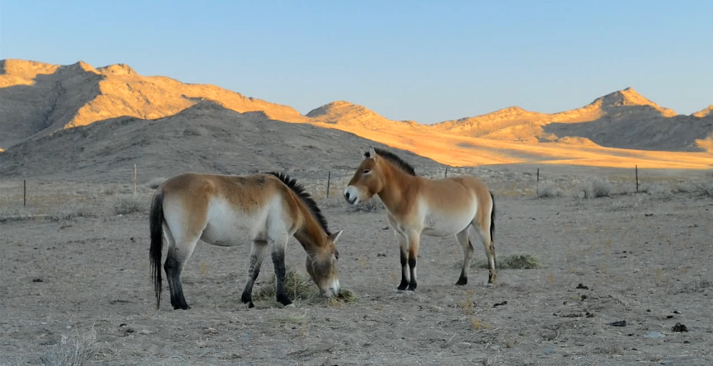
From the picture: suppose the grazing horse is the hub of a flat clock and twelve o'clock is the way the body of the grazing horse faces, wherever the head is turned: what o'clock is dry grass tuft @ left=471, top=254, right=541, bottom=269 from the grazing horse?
The dry grass tuft is roughly at 11 o'clock from the grazing horse.

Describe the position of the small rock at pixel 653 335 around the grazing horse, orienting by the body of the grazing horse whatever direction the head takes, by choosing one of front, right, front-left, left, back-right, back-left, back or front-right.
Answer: front-right

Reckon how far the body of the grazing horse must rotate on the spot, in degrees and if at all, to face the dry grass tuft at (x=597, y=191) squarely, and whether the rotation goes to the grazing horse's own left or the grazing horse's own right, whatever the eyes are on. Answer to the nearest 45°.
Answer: approximately 45° to the grazing horse's own left

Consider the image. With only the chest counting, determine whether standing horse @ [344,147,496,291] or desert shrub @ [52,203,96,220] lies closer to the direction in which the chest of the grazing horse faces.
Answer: the standing horse

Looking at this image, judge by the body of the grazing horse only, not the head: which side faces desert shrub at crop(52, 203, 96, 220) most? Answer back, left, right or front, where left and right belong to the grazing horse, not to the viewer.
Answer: left

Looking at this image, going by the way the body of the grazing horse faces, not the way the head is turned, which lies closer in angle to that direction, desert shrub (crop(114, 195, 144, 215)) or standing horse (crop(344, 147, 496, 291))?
the standing horse

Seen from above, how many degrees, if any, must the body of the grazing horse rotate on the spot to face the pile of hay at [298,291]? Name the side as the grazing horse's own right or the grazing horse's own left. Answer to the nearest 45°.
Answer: approximately 45° to the grazing horse's own left

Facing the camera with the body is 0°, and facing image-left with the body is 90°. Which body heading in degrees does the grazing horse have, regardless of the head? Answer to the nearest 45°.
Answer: approximately 270°

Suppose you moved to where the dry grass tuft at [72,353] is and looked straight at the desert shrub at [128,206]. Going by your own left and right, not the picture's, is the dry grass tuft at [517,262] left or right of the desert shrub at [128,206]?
right

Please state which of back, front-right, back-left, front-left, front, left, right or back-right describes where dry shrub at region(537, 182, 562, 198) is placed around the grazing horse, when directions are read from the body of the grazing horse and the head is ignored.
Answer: front-left
